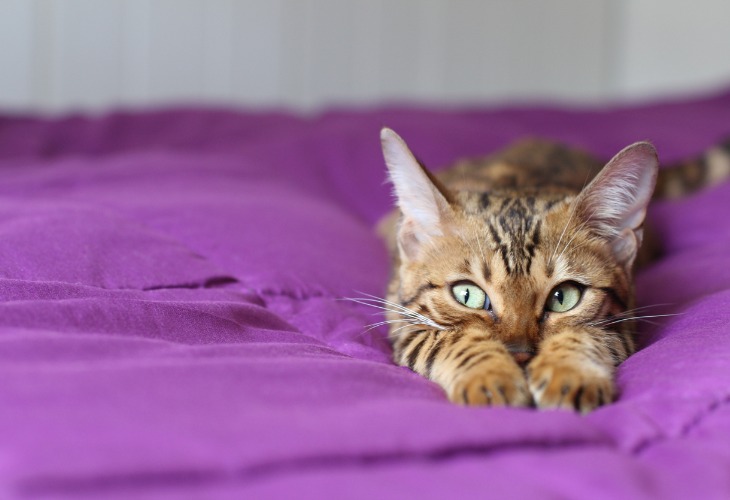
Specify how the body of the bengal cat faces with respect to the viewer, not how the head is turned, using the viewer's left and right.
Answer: facing the viewer
